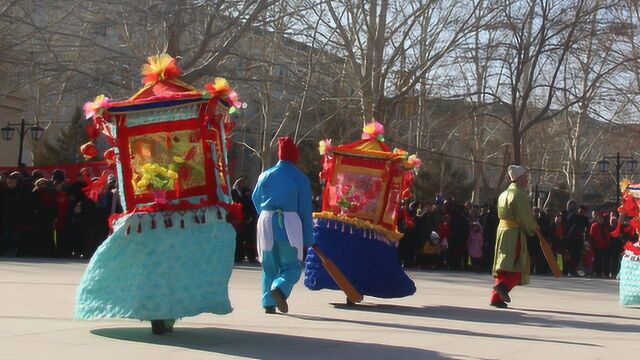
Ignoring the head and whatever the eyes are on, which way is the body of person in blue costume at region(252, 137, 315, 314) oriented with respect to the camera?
away from the camera

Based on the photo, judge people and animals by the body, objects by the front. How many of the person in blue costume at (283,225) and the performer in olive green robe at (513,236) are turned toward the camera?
0

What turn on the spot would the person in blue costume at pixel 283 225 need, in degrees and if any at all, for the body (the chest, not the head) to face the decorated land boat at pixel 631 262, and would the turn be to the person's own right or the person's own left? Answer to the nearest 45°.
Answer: approximately 45° to the person's own right

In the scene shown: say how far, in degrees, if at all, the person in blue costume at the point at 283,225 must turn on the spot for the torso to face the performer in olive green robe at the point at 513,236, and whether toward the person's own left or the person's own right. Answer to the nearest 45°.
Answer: approximately 45° to the person's own right

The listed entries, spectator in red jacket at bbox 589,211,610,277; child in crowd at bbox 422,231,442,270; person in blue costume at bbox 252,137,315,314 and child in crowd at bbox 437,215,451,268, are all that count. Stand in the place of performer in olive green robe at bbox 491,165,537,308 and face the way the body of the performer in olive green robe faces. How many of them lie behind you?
1

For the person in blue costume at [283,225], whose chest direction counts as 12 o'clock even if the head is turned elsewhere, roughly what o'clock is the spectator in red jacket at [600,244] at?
The spectator in red jacket is roughly at 1 o'clock from the person in blue costume.

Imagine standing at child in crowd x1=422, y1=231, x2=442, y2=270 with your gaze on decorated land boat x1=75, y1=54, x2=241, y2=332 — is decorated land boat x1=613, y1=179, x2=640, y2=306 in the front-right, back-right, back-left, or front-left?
front-left

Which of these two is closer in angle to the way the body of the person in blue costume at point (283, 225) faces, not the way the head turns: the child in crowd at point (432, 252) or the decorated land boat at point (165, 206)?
the child in crowd

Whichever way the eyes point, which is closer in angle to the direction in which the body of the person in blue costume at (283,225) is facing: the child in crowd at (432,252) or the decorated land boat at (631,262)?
the child in crowd
